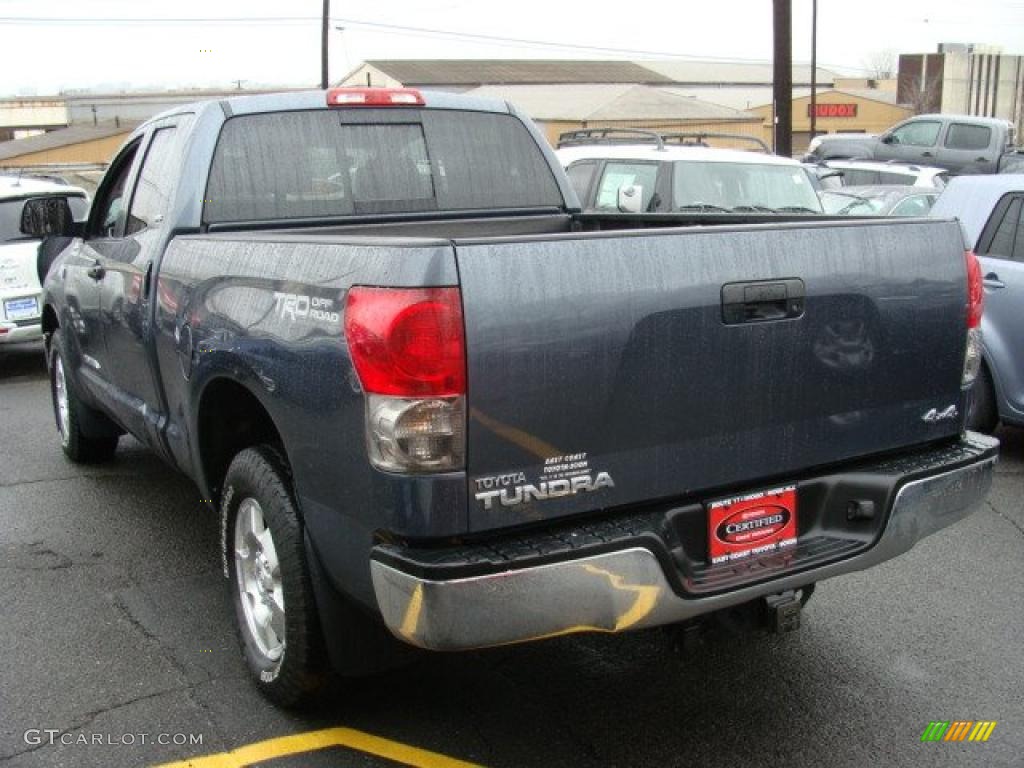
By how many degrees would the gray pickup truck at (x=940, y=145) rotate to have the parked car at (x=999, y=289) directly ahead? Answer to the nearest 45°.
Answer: approximately 90° to its left

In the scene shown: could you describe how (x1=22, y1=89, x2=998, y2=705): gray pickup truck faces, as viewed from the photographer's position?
facing away from the viewer and to the left of the viewer

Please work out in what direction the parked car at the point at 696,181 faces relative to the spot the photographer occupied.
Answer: facing the viewer and to the right of the viewer

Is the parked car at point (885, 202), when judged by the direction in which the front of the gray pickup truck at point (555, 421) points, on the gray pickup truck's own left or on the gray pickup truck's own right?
on the gray pickup truck's own right

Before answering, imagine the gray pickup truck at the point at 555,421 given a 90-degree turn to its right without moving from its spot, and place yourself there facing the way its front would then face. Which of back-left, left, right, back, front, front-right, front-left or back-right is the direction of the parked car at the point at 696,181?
front-left

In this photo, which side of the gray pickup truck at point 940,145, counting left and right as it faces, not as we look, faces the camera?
left

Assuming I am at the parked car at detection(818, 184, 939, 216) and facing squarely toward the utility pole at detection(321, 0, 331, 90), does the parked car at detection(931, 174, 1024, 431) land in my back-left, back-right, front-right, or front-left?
back-left

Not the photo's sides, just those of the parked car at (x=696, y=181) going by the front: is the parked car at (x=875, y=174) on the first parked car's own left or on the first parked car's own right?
on the first parked car's own left

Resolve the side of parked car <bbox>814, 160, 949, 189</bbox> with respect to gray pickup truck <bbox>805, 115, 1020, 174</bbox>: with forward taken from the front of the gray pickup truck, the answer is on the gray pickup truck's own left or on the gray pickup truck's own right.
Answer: on the gray pickup truck's own left
